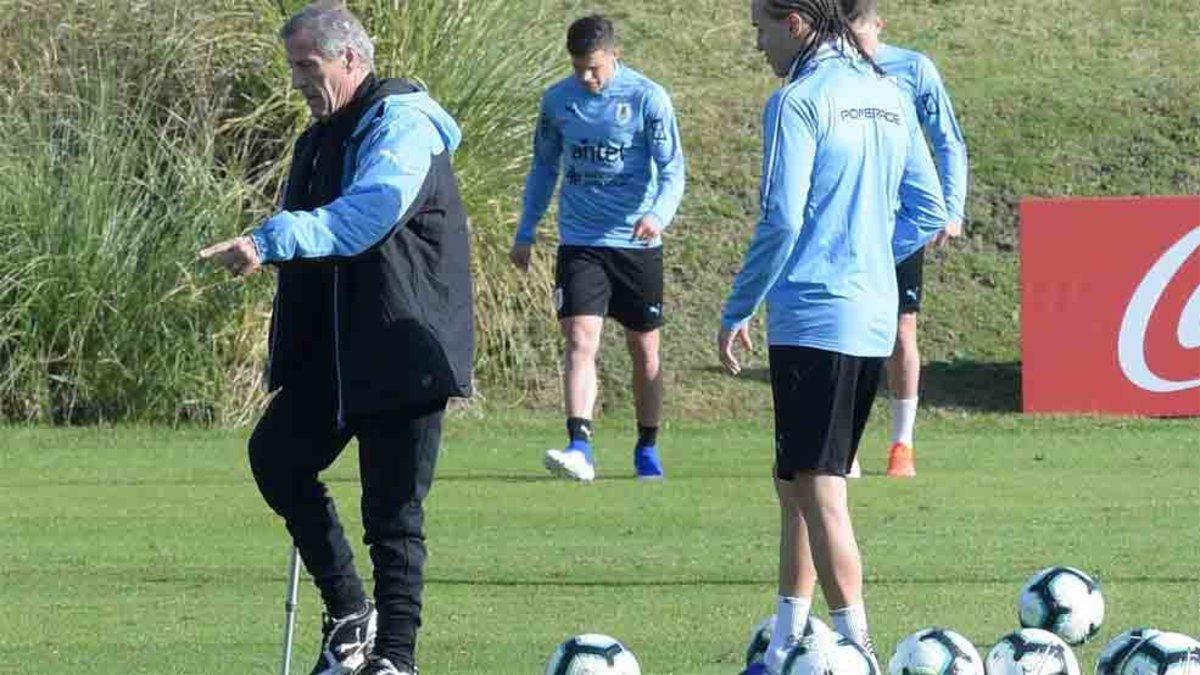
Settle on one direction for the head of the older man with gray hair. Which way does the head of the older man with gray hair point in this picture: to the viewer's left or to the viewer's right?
to the viewer's left

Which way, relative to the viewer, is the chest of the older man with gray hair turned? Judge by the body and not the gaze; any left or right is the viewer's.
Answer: facing the viewer and to the left of the viewer

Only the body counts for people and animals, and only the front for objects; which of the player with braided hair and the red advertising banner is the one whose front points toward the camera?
the red advertising banner

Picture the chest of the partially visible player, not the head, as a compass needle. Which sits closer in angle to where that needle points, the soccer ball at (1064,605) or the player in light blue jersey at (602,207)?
the soccer ball

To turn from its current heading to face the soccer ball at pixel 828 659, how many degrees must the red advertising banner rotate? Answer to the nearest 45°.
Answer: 0° — it already faces it

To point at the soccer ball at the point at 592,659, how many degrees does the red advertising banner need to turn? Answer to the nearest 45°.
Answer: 0° — it already faces it

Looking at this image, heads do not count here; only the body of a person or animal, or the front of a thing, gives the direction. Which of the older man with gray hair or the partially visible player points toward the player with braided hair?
the partially visible player

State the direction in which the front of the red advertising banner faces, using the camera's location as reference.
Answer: facing the viewer

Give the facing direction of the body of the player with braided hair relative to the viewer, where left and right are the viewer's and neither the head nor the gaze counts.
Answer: facing away from the viewer and to the left of the viewer

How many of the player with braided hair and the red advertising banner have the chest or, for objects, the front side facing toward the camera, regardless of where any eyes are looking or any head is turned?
1

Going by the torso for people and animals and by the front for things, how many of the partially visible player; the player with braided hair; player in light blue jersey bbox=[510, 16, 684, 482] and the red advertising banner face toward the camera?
3

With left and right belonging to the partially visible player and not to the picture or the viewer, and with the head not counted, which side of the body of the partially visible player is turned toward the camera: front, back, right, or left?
front

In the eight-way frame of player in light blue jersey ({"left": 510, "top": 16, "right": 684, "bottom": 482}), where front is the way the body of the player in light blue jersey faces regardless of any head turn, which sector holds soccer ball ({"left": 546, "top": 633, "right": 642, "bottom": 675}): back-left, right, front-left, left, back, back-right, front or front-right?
front

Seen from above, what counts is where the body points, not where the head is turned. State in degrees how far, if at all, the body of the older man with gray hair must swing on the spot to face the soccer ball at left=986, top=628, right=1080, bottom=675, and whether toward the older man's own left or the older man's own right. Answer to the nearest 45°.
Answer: approximately 135° to the older man's own left

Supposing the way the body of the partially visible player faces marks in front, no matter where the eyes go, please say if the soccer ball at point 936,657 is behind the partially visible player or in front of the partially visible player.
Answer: in front

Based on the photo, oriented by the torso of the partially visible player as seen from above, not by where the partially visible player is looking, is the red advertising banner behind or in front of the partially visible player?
behind

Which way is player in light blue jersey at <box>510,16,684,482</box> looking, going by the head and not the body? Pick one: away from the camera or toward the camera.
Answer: toward the camera

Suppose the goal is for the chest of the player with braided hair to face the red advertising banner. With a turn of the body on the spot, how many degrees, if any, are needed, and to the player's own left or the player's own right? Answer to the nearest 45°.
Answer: approximately 45° to the player's own right

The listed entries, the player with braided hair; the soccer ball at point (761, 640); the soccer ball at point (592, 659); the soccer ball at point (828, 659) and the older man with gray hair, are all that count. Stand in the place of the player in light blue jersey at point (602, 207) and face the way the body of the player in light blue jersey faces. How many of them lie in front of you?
5
